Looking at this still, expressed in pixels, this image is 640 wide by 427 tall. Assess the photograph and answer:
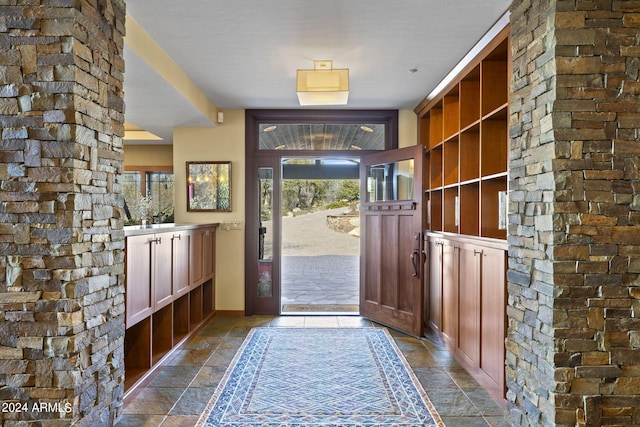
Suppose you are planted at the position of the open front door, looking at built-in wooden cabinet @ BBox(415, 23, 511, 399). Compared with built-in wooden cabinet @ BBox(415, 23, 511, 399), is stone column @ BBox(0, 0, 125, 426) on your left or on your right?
right

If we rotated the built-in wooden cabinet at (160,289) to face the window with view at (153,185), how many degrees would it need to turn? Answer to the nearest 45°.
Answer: approximately 135° to its left

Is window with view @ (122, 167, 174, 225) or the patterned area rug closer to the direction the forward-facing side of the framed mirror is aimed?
the patterned area rug
